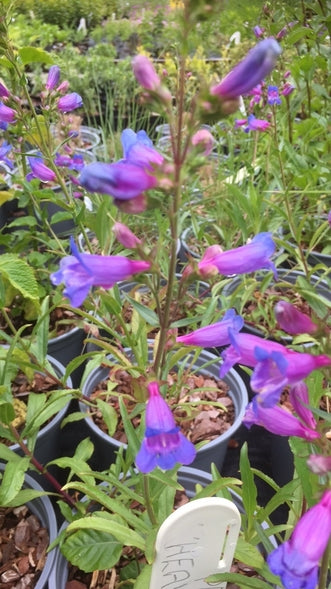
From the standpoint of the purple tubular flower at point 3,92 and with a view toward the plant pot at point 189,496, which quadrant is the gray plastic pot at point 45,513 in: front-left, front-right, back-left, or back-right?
front-right

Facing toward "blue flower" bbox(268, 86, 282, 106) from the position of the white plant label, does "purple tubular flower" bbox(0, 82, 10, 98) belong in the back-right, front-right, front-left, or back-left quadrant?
front-left

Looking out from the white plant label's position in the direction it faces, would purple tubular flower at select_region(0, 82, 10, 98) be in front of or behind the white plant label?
behind

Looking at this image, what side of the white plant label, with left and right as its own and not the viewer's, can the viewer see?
front

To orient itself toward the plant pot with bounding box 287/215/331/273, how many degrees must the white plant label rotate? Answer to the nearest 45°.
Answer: approximately 180°

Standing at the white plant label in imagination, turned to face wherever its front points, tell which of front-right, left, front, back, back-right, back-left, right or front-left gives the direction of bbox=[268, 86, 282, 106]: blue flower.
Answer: back

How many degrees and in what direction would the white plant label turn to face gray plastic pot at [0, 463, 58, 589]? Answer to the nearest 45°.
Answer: approximately 135° to its right

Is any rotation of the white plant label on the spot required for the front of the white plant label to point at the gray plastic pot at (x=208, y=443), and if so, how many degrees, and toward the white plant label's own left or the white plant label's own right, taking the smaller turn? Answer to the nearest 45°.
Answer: approximately 180°
